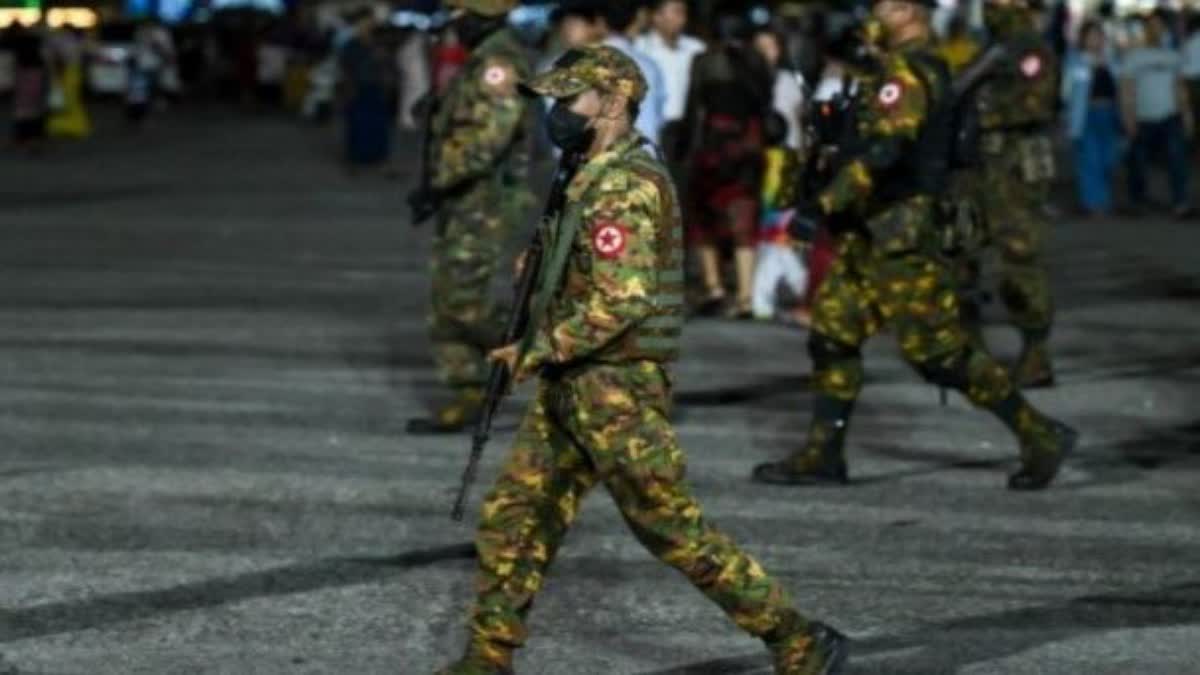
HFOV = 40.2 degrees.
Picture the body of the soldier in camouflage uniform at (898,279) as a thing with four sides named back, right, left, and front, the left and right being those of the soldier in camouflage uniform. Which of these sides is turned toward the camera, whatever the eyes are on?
left
